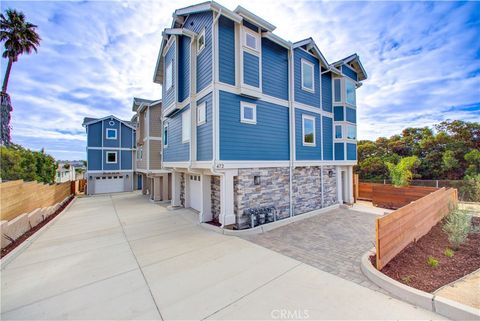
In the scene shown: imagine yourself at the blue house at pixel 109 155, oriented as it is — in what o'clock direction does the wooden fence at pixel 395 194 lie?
The wooden fence is roughly at 11 o'clock from the blue house.

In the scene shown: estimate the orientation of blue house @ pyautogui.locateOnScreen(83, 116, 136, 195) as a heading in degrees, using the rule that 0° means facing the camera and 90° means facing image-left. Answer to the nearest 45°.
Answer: approximately 0°

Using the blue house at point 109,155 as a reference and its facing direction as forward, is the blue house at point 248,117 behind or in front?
in front

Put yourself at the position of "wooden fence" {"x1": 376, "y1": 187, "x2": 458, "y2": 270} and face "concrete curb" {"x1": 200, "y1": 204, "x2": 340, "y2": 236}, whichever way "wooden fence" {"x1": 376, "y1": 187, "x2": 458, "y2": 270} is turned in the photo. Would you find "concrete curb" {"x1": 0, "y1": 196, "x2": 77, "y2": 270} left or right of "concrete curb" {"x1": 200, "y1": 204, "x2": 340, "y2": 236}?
left

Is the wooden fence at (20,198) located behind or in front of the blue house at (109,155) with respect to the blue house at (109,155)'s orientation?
in front

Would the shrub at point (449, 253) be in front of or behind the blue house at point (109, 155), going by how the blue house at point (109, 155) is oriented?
in front

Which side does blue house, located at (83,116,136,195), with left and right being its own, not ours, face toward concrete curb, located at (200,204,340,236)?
front
